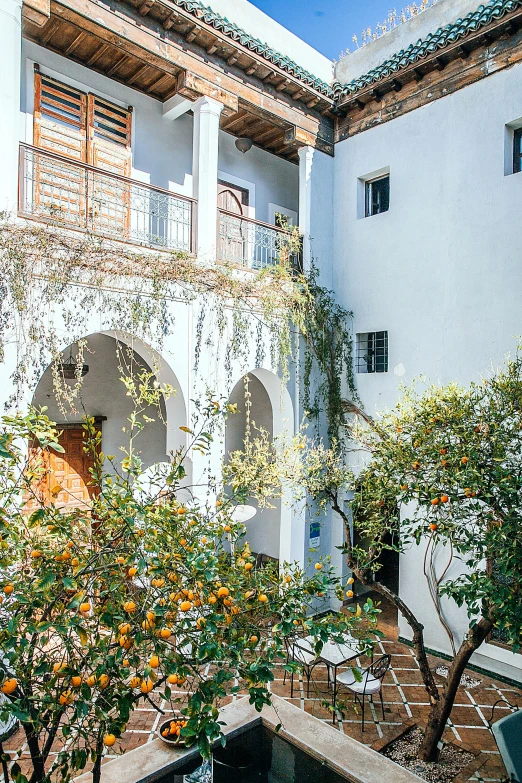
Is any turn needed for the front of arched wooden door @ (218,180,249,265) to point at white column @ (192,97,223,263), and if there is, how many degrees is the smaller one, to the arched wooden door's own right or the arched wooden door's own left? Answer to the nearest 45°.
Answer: approximately 45° to the arched wooden door's own right

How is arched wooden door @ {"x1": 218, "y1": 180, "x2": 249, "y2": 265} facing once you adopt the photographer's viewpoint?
facing the viewer and to the right of the viewer

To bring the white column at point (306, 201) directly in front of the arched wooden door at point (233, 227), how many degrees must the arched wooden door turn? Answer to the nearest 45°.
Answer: approximately 45° to its left

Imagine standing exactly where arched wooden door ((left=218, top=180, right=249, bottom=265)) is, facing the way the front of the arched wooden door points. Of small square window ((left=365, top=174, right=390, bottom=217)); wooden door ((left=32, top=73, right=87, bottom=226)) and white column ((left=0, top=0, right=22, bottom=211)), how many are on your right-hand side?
2

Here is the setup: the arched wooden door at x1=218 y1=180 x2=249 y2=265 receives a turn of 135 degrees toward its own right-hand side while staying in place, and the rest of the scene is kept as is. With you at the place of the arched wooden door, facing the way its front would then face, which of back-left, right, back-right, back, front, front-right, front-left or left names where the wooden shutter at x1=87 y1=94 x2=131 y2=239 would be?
front-left

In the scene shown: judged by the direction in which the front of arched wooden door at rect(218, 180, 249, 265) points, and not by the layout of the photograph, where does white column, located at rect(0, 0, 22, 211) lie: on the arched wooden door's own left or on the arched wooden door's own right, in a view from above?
on the arched wooden door's own right

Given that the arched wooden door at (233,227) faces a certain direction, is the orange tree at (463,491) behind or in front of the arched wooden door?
in front

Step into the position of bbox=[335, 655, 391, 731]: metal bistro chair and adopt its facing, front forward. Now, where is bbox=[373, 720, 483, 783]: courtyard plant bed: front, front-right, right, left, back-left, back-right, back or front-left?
back

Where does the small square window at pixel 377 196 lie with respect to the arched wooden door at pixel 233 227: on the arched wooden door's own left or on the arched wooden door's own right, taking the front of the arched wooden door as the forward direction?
on the arched wooden door's own left
